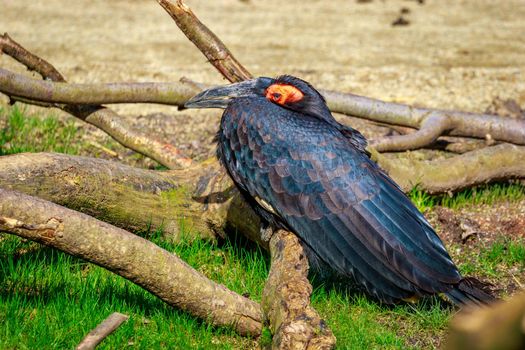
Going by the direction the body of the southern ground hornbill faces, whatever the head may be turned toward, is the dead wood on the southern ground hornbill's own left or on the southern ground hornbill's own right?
on the southern ground hornbill's own left

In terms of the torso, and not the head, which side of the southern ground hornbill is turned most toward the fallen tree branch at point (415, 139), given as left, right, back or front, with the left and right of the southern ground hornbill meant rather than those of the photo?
right

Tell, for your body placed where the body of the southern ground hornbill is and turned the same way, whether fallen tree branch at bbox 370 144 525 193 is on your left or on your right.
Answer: on your right

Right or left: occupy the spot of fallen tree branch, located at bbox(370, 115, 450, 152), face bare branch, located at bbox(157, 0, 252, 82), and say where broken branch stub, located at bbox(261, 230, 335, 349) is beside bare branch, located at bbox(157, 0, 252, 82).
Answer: left

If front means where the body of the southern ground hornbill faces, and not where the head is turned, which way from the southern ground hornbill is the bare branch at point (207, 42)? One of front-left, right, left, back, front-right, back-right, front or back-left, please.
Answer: front-right

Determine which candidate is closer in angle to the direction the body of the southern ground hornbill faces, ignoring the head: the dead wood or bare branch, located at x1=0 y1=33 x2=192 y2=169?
the bare branch

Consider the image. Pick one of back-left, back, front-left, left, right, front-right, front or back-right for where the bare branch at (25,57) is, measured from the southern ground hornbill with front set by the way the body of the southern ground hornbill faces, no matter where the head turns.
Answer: front-right

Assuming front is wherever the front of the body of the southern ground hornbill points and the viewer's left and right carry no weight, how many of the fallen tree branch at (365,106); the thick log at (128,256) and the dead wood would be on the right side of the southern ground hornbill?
1

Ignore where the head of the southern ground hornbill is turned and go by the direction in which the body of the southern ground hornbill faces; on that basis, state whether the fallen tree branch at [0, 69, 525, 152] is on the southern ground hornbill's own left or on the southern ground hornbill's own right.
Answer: on the southern ground hornbill's own right

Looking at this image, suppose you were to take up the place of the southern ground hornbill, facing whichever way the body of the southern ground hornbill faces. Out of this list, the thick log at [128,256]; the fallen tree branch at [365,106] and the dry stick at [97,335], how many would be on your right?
1

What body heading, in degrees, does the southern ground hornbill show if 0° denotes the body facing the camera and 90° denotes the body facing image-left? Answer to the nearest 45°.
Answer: approximately 90°

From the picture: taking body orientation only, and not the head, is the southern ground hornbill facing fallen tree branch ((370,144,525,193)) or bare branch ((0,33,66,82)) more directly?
the bare branch
